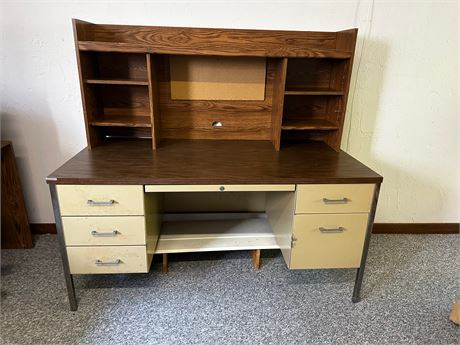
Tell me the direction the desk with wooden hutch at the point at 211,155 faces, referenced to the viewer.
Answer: facing the viewer

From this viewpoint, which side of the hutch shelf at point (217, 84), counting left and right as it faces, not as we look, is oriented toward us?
front
